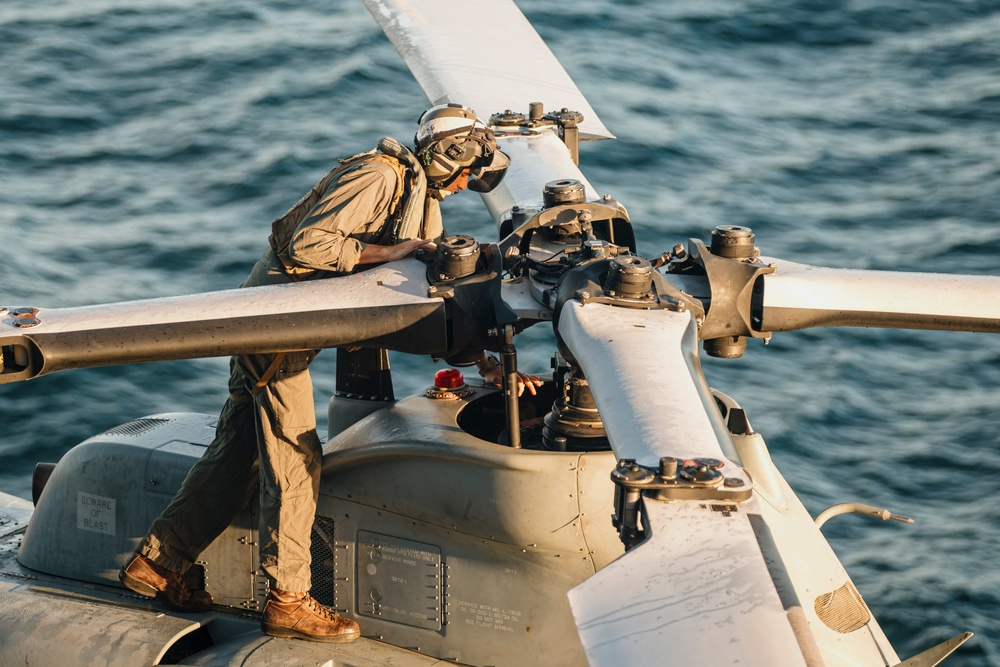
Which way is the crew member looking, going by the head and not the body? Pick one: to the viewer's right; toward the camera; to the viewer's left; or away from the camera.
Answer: to the viewer's right

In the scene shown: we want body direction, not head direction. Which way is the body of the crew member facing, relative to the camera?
to the viewer's right
